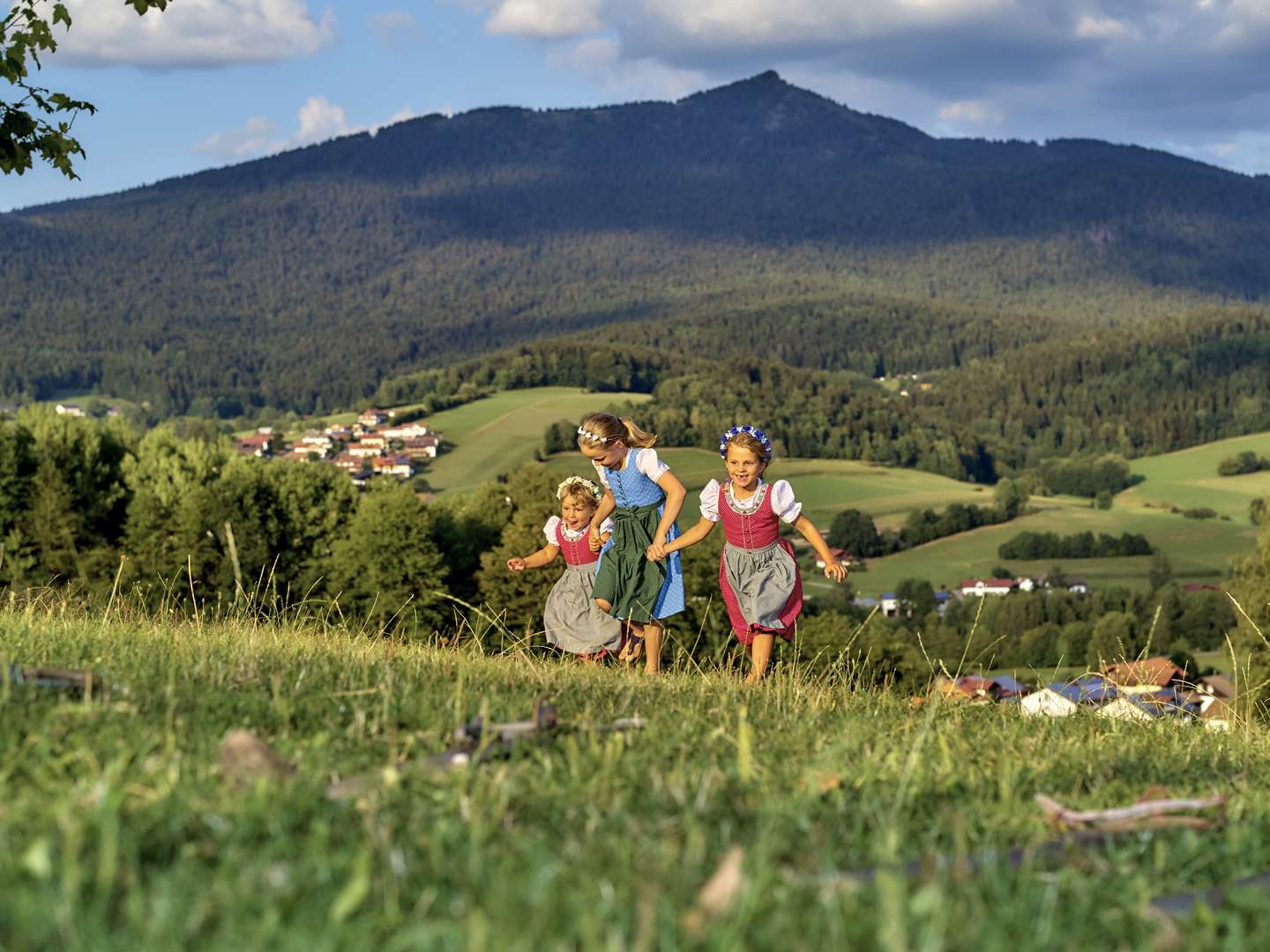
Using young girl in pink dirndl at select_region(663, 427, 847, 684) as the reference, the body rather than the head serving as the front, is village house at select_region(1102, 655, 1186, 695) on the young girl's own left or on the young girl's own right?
on the young girl's own left

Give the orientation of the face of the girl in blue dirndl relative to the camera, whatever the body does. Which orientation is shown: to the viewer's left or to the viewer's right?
to the viewer's left

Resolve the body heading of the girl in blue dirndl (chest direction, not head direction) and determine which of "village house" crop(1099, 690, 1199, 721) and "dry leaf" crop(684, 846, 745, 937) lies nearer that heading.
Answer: the dry leaf

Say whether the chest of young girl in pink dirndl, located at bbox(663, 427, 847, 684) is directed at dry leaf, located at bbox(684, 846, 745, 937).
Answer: yes

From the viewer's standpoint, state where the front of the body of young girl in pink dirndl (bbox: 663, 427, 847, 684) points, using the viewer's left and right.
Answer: facing the viewer

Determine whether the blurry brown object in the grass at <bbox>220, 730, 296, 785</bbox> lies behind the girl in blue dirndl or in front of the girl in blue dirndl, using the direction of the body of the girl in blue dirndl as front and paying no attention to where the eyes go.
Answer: in front

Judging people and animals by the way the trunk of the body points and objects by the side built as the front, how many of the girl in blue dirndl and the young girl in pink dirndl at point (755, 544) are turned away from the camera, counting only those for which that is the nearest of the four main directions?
0

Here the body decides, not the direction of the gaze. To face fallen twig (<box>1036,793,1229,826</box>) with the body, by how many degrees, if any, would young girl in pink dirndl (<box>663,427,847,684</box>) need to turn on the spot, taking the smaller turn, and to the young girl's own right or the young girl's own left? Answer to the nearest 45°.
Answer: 0° — they already face it

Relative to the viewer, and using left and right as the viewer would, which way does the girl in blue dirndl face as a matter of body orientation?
facing the viewer and to the left of the viewer
